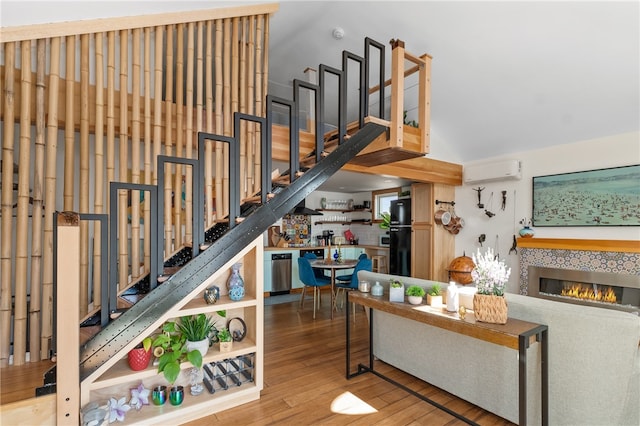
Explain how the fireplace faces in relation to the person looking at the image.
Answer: facing the viewer and to the left of the viewer

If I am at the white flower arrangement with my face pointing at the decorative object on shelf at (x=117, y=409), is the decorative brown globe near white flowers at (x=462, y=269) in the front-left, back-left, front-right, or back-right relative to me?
back-right

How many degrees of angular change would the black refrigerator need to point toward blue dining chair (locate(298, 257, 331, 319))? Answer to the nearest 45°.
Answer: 0° — it already faces it

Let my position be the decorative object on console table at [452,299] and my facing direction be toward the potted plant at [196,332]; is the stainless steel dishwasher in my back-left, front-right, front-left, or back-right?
front-right

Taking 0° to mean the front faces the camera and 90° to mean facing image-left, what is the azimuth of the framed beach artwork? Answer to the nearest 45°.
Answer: approximately 45°

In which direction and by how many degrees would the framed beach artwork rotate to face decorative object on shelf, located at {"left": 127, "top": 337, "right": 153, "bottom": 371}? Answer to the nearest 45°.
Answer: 0° — it already faces it

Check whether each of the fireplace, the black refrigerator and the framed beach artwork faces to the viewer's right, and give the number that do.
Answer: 0

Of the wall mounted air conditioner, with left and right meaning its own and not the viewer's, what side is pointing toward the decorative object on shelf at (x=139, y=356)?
front

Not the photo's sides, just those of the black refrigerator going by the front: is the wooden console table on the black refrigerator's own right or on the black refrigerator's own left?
on the black refrigerator's own left

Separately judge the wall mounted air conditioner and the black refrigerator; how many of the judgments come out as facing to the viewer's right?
0

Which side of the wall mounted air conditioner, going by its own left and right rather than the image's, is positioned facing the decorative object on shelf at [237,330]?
front

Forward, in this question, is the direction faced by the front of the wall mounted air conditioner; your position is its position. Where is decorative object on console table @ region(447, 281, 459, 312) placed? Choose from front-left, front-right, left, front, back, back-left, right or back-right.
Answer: front-left

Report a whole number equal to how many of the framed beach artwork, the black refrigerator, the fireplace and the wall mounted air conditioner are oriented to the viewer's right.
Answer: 0
